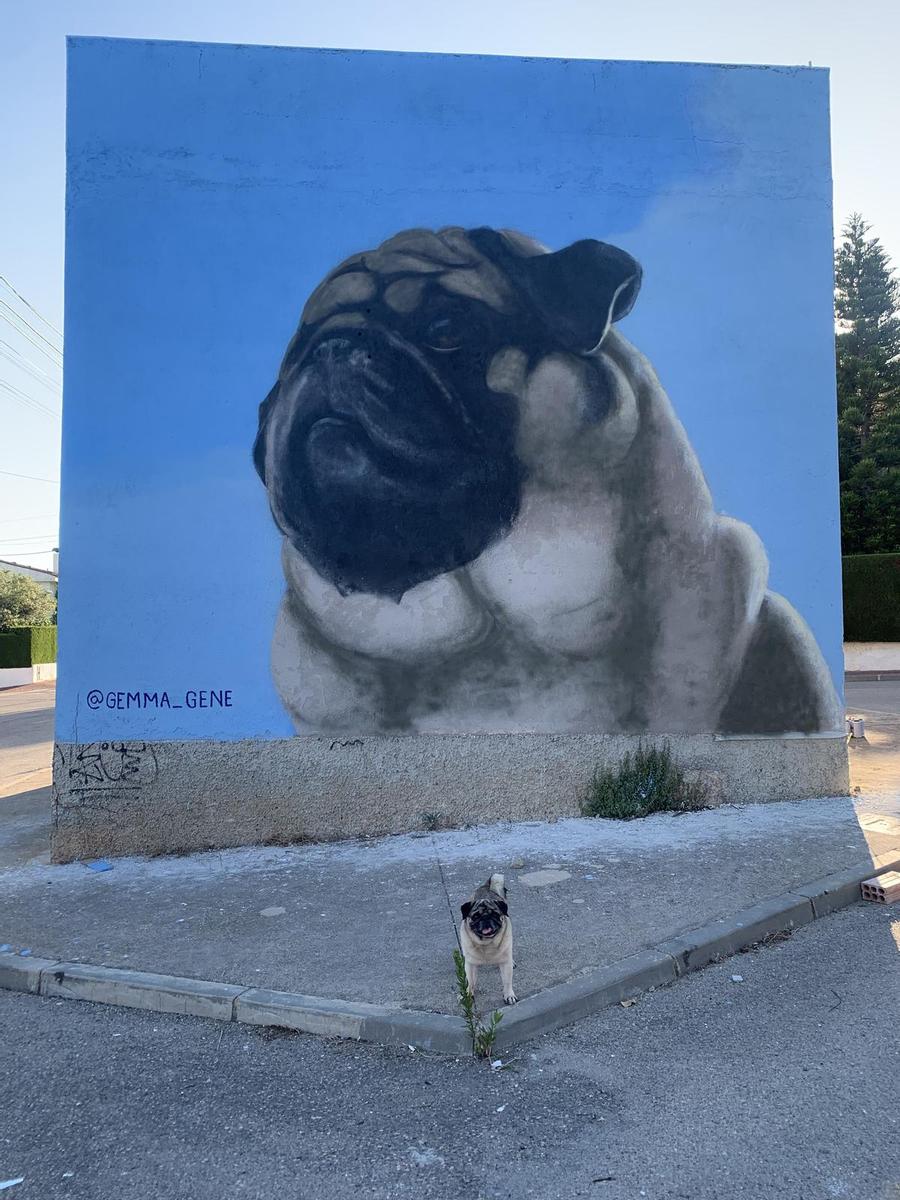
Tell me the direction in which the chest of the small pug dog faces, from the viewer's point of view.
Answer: toward the camera

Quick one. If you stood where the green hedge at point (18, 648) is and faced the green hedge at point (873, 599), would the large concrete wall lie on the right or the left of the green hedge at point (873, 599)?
right

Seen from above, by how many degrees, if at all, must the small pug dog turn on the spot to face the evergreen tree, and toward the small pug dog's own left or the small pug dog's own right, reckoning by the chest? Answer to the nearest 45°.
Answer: approximately 135° to the small pug dog's own left

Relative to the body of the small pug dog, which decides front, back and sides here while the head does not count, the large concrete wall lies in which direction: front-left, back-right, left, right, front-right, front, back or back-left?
back

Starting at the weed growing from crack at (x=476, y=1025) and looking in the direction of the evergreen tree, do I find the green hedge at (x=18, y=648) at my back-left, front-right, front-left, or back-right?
front-left

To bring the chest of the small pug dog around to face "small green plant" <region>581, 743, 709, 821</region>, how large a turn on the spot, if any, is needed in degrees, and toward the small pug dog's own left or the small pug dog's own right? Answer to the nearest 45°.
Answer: approximately 180°

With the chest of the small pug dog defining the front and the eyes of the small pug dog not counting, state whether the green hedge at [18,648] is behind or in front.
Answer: behind

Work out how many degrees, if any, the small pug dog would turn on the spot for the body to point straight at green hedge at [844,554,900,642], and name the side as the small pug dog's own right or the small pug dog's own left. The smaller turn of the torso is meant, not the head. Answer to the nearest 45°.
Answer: approximately 135° to the small pug dog's own left
